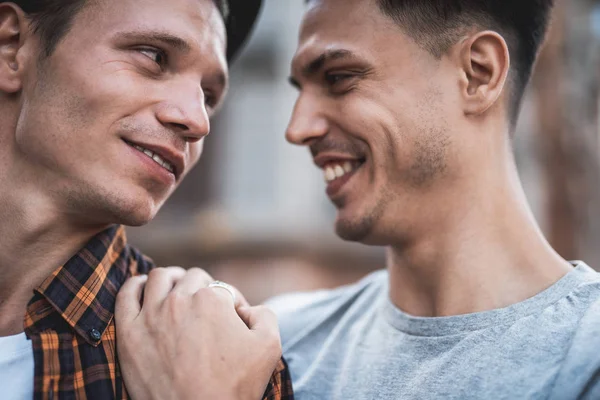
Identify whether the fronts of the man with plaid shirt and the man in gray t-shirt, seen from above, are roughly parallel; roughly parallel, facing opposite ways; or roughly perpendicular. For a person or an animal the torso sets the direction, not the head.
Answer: roughly perpendicular

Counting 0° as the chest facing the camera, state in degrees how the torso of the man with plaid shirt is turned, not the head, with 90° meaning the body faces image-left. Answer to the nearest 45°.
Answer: approximately 315°

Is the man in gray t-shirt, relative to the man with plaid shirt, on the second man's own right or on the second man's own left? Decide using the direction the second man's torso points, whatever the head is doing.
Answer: on the second man's own left

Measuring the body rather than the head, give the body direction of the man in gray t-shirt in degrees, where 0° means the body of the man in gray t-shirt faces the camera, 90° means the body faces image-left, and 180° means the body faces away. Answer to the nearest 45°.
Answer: approximately 45°

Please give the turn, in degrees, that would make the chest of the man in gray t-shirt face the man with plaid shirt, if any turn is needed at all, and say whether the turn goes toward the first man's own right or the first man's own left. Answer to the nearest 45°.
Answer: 0° — they already face them
